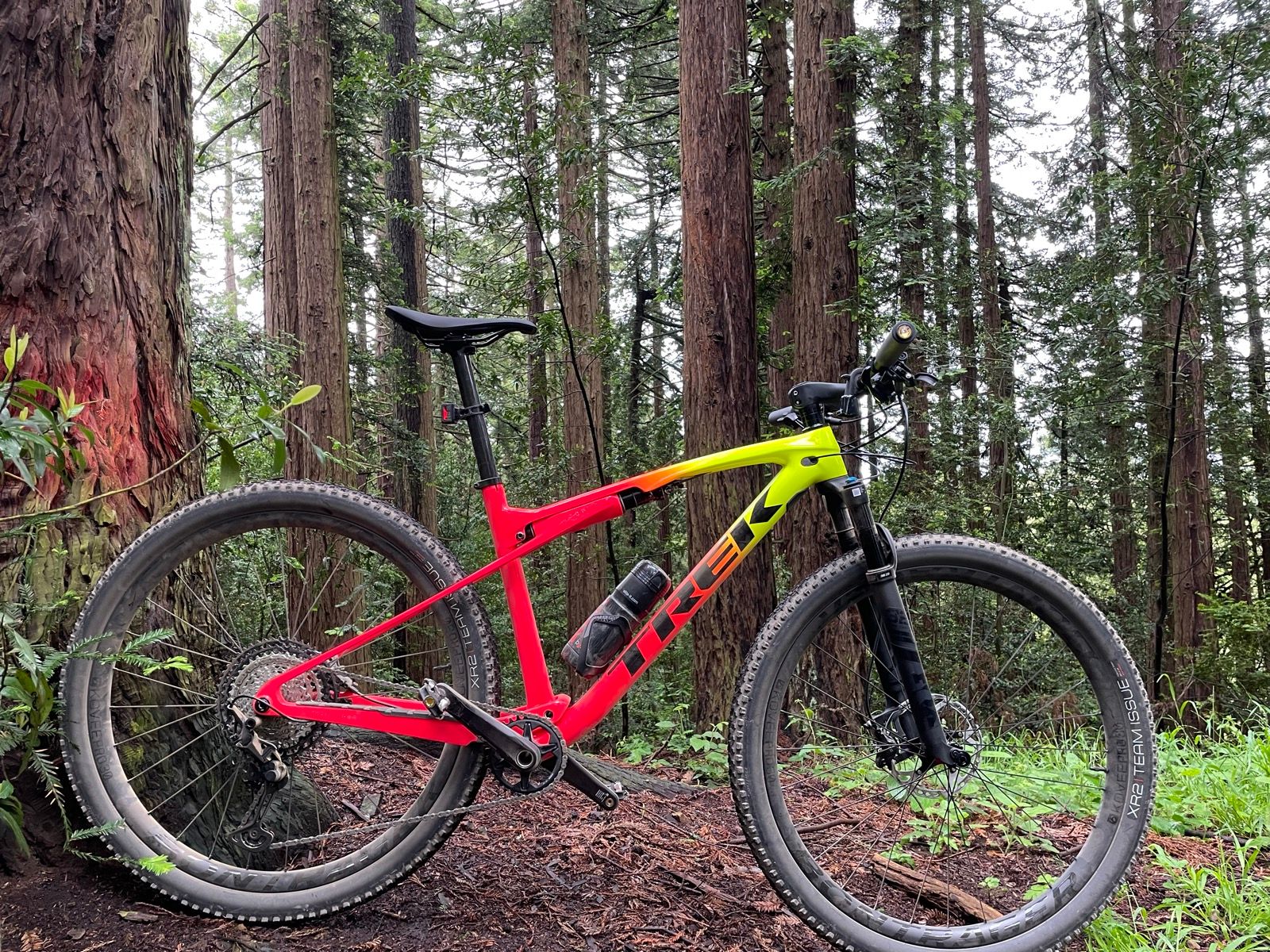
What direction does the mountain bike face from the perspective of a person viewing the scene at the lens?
facing to the right of the viewer

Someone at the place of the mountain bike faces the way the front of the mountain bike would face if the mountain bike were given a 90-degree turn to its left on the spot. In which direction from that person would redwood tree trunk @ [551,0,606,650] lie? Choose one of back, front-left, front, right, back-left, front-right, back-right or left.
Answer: front

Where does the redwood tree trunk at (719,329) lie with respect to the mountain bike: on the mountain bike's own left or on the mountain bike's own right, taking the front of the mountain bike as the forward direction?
on the mountain bike's own left

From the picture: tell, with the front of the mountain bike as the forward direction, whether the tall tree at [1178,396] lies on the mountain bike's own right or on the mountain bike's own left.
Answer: on the mountain bike's own left

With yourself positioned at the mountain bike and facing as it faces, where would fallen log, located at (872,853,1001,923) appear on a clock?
The fallen log is roughly at 12 o'clock from the mountain bike.

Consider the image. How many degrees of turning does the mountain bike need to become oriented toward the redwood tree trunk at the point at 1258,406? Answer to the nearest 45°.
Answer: approximately 45° to its left

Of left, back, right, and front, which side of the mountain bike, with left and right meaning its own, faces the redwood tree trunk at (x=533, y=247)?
left

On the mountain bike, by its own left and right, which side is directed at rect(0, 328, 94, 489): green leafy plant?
back

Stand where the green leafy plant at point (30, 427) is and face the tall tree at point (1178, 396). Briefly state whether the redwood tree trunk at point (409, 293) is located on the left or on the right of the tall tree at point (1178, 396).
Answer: left
